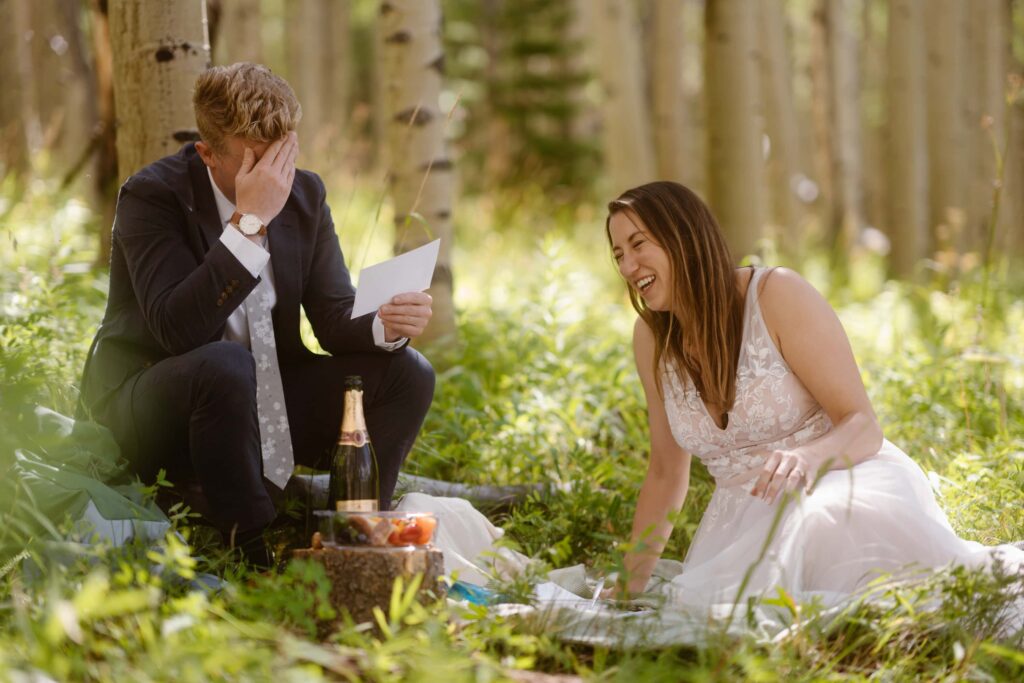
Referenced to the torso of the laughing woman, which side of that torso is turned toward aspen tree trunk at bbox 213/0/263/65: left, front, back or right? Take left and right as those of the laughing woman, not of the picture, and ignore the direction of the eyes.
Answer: right

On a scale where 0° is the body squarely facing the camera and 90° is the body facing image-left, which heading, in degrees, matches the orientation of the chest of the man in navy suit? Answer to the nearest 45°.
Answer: approximately 315°

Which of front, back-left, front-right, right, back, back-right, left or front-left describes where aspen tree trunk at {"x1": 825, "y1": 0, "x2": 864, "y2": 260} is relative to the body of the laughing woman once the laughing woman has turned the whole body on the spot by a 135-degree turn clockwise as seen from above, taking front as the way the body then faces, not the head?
front

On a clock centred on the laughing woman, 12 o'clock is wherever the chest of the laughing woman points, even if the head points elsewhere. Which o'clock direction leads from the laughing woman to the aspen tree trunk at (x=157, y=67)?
The aspen tree trunk is roughly at 2 o'clock from the laughing woman.

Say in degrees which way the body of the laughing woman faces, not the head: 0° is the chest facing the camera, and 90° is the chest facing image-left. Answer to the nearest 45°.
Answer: approximately 45°

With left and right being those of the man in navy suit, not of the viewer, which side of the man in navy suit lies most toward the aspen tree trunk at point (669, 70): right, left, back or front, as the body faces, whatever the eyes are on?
left

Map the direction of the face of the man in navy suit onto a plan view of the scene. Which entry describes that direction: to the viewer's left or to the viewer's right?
to the viewer's right

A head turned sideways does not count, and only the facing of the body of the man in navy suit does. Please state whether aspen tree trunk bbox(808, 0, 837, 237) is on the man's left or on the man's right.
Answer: on the man's left

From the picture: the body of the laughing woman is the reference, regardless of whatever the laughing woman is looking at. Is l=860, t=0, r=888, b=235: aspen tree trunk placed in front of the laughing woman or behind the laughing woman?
behind

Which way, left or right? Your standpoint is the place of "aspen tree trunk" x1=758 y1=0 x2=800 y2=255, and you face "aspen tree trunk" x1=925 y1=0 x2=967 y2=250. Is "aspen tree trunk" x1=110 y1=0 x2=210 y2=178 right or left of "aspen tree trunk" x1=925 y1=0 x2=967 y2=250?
right

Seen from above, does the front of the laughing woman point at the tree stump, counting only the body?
yes

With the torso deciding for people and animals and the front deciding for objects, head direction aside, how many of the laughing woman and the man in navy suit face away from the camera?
0

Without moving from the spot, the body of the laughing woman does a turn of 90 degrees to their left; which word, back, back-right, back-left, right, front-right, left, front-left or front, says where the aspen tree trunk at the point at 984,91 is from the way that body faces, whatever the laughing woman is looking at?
back-left

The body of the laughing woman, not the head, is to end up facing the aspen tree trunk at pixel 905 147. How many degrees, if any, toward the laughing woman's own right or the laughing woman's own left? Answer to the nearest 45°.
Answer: approximately 135° to the laughing woman's own right
